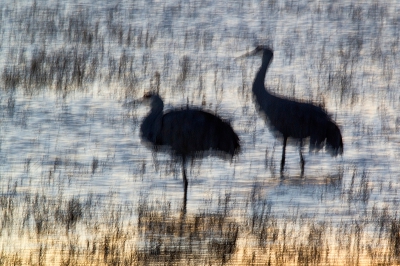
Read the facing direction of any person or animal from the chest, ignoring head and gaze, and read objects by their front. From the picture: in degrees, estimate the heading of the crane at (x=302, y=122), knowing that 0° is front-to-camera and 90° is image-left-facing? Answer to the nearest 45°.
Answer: approximately 90°

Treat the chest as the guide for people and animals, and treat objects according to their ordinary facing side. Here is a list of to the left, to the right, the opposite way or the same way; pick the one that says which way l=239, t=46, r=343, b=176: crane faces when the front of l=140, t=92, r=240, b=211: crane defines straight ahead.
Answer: the same way

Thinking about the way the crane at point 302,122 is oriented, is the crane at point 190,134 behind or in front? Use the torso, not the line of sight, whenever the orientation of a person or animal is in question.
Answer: in front

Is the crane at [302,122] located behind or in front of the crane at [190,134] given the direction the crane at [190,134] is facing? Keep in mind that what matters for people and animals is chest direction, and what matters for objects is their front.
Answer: behind

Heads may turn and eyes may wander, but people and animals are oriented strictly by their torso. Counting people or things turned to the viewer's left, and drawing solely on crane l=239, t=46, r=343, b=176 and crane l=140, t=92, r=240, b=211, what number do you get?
2

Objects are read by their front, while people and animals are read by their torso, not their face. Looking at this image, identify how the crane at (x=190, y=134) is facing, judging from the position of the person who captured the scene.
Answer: facing to the left of the viewer
